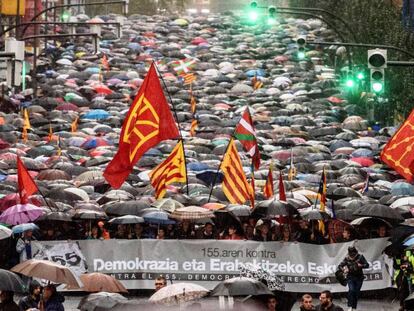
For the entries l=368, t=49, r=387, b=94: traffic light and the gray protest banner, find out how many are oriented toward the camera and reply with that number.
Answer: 2

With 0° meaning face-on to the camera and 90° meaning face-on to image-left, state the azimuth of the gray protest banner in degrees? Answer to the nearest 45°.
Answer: approximately 0°

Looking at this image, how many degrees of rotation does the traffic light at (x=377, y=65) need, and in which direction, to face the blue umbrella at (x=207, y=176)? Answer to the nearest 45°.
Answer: approximately 135° to its right

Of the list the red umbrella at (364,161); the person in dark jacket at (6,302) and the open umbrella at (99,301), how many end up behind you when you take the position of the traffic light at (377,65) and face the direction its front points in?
1

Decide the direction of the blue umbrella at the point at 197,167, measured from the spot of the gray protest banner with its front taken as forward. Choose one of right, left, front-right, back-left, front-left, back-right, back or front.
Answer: back

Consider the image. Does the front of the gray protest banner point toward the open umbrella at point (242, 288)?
yes
